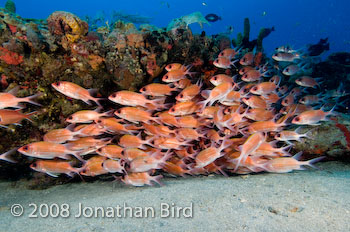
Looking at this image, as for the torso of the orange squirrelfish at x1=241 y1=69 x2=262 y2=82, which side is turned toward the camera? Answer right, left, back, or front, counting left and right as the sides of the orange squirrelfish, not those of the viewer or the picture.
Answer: left

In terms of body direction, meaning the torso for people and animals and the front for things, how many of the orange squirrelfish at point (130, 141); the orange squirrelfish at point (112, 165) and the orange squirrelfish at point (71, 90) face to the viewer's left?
3

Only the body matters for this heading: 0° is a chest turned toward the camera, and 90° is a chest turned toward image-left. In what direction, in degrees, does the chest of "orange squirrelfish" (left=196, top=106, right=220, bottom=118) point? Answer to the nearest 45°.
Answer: approximately 90°

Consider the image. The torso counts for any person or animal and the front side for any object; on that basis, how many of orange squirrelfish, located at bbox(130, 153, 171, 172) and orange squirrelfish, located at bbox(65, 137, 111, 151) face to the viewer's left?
2

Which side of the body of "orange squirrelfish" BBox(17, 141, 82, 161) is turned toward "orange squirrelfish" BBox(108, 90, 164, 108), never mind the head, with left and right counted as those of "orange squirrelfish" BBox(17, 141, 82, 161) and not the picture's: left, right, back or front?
back

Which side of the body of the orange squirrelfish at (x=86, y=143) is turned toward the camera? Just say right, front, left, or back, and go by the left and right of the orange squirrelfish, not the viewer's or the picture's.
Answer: left

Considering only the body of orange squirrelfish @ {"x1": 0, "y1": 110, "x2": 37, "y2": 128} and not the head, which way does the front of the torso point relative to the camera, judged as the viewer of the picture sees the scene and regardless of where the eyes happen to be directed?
to the viewer's left

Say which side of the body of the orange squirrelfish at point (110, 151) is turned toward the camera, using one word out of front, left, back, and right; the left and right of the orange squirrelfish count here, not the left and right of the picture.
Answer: left

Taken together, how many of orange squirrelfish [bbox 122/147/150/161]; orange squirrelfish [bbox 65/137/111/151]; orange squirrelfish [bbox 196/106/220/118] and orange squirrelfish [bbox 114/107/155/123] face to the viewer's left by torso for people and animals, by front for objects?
4

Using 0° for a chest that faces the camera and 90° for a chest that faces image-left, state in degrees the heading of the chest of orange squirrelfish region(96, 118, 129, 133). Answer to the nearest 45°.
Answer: approximately 90°

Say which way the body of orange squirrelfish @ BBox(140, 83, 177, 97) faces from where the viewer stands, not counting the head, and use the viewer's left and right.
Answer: facing to the left of the viewer

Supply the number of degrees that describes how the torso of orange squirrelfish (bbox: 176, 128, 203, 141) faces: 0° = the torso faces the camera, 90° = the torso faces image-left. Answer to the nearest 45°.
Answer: approximately 90°

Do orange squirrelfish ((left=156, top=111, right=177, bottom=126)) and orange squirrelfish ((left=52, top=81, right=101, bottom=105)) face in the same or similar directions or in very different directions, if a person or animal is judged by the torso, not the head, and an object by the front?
same or similar directions

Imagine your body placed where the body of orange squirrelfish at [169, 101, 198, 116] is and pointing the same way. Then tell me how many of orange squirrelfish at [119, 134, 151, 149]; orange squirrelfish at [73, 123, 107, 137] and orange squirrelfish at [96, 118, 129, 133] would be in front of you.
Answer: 3

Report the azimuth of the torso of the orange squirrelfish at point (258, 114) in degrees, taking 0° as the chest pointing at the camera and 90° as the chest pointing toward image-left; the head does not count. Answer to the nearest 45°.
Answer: approximately 90°

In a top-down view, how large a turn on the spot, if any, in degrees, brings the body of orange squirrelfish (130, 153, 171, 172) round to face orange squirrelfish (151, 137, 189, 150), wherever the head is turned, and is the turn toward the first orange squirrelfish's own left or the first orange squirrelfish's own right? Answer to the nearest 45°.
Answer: approximately 135° to the first orange squirrelfish's own right

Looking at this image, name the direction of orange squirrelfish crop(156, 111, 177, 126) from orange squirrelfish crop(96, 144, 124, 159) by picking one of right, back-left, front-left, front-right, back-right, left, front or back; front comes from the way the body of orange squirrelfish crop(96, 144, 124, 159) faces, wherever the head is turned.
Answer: back

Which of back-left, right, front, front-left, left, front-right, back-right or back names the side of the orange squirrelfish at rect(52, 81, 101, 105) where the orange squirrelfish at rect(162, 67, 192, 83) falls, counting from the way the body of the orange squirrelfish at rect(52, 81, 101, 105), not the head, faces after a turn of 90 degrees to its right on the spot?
right
